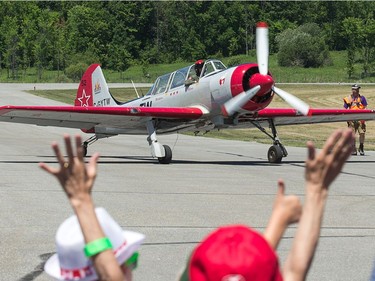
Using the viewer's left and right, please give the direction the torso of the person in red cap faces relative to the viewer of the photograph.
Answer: facing away from the viewer

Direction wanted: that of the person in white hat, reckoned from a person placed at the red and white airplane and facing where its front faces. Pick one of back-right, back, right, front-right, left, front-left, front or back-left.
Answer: front-right

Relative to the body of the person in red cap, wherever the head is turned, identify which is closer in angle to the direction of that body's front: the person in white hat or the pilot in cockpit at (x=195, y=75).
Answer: the pilot in cockpit

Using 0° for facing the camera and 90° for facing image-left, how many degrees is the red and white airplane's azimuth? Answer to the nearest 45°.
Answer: approximately 315°

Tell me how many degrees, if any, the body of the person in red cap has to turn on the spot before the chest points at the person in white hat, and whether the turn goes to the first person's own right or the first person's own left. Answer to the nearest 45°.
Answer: approximately 90° to the first person's own left

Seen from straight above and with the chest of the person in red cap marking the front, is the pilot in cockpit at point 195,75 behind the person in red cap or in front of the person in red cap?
in front
